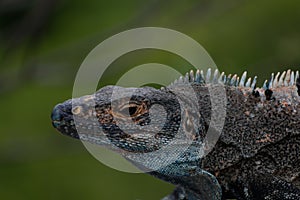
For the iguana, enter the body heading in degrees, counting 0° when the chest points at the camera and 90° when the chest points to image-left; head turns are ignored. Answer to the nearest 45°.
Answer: approximately 90°
